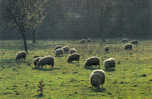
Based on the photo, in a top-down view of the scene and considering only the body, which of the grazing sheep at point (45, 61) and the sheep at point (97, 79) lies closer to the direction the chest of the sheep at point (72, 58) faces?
the grazing sheep

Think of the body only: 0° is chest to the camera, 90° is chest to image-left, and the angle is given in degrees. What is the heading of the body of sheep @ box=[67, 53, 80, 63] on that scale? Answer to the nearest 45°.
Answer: approximately 90°

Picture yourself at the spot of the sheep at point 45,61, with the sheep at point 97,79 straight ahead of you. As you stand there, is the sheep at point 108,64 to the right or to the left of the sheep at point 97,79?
left

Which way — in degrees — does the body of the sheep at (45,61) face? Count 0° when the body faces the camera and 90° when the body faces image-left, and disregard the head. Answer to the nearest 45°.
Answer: approximately 90°

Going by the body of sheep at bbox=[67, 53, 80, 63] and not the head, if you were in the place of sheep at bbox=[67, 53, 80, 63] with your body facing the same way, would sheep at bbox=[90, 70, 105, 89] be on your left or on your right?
on your left

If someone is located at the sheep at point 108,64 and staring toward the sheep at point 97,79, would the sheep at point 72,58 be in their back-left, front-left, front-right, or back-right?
back-right

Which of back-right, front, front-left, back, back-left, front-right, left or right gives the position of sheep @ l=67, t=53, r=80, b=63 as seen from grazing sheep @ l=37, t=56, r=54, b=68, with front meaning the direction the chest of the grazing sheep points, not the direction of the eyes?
back-right

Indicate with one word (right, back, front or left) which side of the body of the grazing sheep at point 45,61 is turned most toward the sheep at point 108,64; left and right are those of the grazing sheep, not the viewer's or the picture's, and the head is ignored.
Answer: back

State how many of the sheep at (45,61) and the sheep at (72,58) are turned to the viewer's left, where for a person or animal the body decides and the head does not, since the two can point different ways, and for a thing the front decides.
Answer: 2

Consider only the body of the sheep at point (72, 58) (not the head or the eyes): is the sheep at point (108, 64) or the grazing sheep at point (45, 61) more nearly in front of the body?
the grazing sheep

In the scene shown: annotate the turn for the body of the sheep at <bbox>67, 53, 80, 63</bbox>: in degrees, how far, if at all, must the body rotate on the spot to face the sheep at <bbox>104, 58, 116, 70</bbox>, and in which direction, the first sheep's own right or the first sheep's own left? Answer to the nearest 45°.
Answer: approximately 135° to the first sheep's own left
